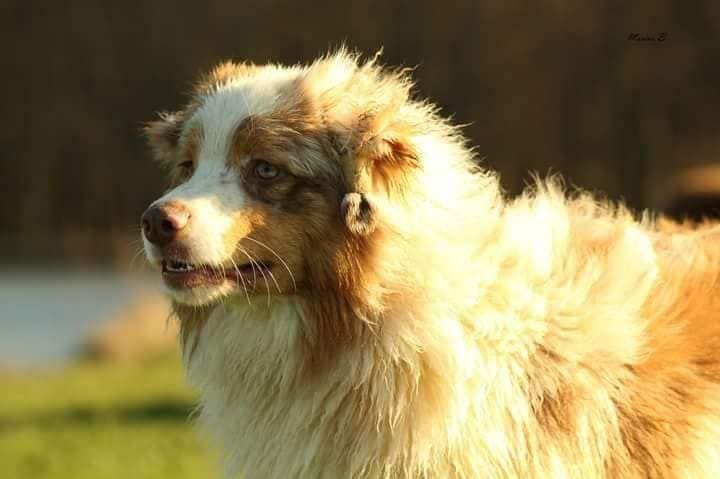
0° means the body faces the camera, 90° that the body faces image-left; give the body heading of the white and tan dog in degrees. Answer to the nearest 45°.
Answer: approximately 45°
